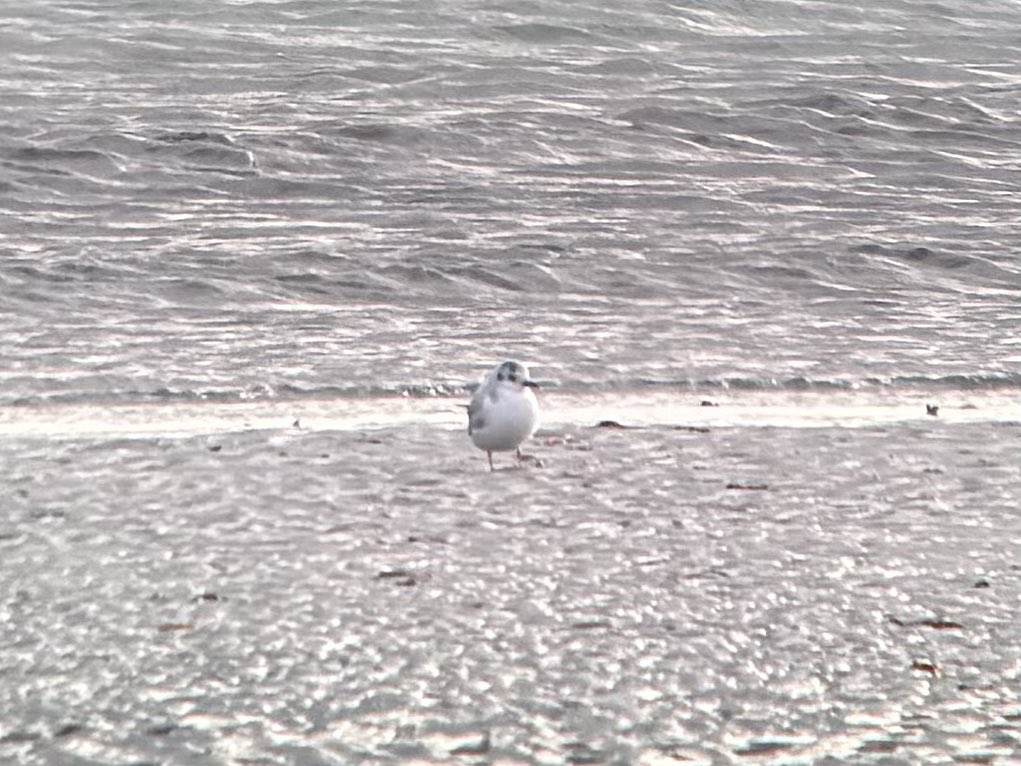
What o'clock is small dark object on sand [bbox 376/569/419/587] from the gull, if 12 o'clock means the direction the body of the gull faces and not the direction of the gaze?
The small dark object on sand is roughly at 2 o'clock from the gull.

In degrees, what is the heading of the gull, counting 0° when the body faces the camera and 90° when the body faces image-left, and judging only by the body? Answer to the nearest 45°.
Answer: approximately 315°
